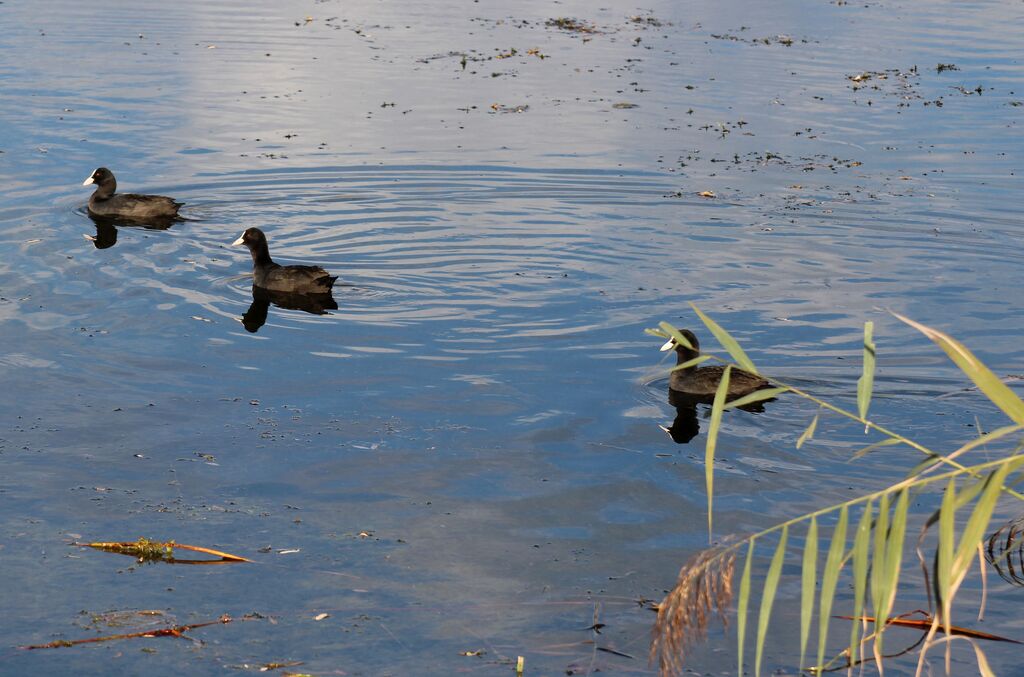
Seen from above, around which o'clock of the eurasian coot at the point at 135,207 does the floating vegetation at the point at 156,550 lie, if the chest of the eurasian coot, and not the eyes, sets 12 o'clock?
The floating vegetation is roughly at 9 o'clock from the eurasian coot.

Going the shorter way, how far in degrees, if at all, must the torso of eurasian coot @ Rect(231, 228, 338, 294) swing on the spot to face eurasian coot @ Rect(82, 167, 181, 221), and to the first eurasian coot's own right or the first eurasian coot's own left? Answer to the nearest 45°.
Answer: approximately 45° to the first eurasian coot's own right

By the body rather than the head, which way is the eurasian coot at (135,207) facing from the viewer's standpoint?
to the viewer's left

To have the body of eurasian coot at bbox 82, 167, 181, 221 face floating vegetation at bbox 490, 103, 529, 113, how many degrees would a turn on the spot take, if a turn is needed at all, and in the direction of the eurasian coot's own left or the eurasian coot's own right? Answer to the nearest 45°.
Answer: approximately 135° to the eurasian coot's own right

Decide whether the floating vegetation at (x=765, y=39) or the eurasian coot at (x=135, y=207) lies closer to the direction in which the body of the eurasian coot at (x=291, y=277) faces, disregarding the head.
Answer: the eurasian coot

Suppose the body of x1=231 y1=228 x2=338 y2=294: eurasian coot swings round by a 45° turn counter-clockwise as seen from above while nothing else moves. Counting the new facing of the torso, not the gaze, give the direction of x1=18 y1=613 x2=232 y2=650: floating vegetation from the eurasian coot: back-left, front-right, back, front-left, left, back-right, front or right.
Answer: front-left

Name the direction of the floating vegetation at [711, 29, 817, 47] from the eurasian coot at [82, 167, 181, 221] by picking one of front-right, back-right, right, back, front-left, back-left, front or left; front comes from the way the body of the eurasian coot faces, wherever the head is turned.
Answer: back-right

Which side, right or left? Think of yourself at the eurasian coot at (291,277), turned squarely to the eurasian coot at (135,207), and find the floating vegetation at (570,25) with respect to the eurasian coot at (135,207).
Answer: right

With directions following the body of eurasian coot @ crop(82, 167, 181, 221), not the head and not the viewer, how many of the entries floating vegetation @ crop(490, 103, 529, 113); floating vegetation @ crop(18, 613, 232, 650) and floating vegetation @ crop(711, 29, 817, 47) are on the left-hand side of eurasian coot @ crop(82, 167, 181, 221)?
1

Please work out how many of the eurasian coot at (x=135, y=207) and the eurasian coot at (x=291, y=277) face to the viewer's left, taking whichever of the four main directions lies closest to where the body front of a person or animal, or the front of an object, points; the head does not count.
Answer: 2

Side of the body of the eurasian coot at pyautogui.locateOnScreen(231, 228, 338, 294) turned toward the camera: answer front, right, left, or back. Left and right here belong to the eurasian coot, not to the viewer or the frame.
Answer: left

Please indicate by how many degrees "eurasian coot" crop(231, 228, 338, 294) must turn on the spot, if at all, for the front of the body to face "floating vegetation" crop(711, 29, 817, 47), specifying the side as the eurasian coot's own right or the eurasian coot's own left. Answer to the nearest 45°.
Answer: approximately 135° to the eurasian coot's own right

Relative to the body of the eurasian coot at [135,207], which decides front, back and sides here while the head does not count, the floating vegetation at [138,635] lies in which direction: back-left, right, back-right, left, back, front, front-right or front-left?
left

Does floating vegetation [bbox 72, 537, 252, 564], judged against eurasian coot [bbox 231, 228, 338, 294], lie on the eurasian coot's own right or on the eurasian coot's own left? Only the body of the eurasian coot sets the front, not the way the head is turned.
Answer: on the eurasian coot's own left
